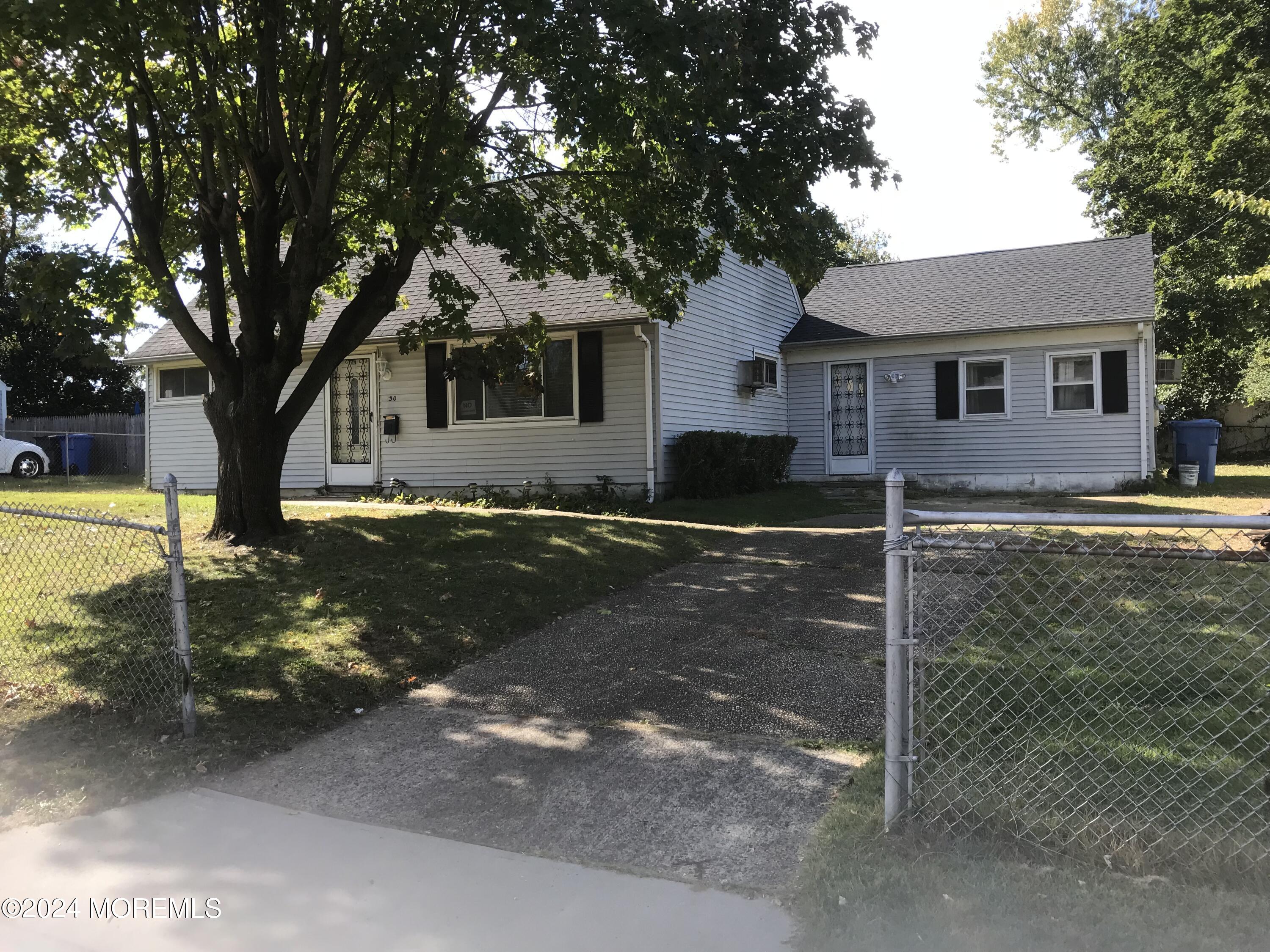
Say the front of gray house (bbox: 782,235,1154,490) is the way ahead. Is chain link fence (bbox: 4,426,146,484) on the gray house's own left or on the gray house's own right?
on the gray house's own right

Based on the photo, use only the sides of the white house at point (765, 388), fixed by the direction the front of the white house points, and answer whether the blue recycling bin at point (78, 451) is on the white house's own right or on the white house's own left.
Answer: on the white house's own right

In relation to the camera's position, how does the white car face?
facing to the right of the viewer

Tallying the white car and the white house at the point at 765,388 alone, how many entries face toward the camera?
1

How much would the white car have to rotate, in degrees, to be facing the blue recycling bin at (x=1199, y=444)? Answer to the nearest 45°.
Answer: approximately 45° to its right

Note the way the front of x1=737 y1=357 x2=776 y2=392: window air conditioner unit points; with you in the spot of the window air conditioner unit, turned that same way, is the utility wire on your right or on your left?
on your left

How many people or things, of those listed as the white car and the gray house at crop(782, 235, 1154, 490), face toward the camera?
1

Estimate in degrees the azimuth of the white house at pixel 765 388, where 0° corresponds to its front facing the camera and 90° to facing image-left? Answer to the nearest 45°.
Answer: approximately 0°

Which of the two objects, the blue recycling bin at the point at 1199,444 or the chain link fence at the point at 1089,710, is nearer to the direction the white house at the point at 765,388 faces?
the chain link fence
